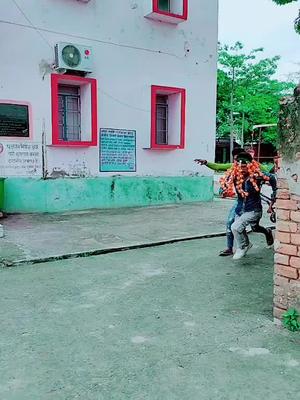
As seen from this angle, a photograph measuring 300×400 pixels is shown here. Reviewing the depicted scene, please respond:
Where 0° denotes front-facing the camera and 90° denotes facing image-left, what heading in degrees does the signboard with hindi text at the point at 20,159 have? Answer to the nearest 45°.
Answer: approximately 0°

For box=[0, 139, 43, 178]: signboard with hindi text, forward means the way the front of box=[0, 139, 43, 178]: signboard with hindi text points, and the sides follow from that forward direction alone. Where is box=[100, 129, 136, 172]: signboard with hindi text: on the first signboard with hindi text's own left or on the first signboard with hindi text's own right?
on the first signboard with hindi text's own left

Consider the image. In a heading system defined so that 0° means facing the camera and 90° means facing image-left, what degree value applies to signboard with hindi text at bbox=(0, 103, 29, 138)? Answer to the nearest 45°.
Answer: approximately 0°

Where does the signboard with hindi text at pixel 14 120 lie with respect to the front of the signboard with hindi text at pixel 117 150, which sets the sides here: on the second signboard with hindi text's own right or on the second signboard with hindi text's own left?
on the second signboard with hindi text's own right

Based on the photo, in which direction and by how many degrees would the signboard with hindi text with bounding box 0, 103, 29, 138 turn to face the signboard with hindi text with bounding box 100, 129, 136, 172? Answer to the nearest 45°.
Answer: approximately 90° to its left

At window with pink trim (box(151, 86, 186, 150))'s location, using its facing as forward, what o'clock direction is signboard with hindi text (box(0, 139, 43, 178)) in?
The signboard with hindi text is roughly at 3 o'clock from the window with pink trim.

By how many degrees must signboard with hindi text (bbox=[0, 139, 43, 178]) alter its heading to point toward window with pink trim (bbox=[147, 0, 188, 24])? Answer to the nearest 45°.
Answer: approximately 90° to its left
